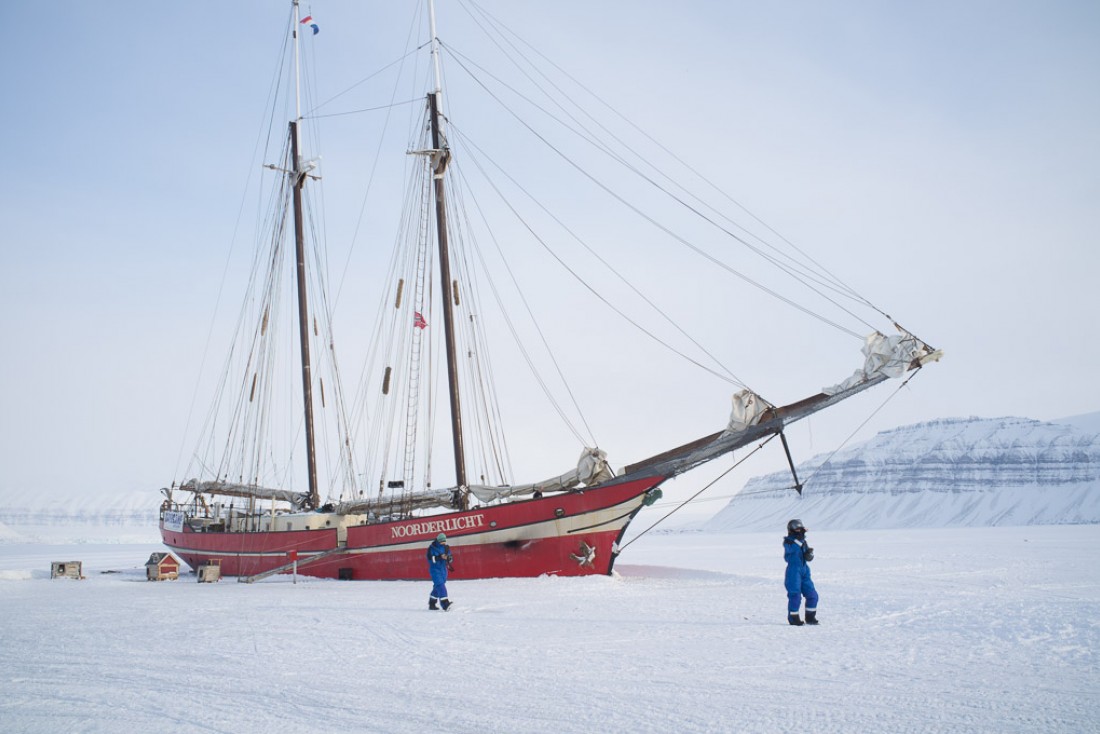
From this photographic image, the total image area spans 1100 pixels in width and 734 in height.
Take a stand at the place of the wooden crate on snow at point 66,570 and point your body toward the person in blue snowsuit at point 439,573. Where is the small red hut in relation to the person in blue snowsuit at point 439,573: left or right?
left

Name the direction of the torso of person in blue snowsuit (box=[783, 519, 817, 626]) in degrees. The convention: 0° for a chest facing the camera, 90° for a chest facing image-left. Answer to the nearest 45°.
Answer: approximately 315°

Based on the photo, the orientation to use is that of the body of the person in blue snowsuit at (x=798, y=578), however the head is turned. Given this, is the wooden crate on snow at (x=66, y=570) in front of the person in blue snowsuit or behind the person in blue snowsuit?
behind

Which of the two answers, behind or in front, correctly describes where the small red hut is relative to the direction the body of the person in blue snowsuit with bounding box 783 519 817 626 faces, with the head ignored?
behind

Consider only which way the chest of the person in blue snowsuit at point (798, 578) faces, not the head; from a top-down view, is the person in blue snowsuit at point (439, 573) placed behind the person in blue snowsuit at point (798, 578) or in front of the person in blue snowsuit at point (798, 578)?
behind
